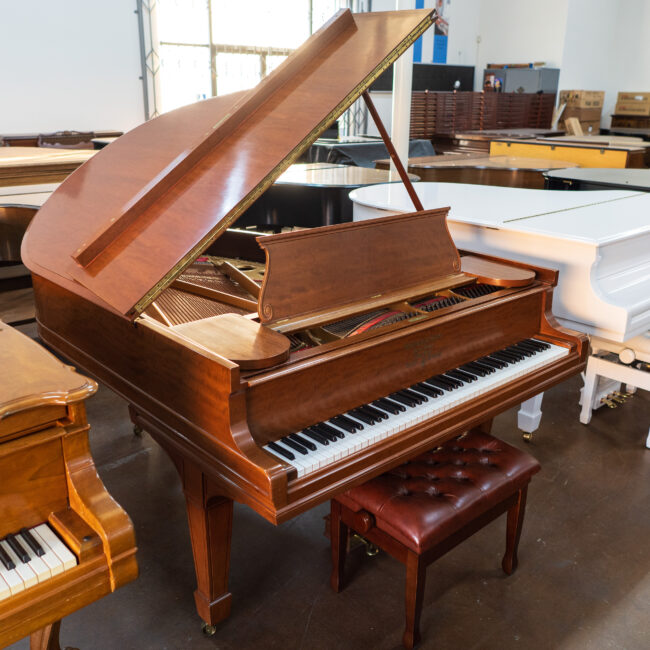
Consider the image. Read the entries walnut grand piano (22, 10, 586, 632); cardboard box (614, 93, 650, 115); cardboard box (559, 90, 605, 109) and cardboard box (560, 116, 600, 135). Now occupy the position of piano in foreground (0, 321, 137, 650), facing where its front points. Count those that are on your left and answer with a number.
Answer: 4

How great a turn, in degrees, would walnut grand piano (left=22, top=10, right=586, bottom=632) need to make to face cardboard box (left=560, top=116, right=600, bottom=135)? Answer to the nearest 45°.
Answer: approximately 90° to its left

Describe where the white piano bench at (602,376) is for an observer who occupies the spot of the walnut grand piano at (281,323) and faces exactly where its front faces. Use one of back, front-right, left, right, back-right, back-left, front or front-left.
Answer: left

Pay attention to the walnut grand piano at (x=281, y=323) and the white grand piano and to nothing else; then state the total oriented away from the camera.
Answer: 0

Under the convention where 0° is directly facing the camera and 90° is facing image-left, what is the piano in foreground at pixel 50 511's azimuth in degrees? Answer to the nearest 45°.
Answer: approximately 315°

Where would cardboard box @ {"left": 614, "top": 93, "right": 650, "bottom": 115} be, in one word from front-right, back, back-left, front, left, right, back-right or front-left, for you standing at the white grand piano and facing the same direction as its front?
back-left

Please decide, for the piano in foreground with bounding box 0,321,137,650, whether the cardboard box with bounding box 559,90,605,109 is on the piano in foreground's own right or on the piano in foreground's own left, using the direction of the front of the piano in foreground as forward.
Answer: on the piano in foreground's own left

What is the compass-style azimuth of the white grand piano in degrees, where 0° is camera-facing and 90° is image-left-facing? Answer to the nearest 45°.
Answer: approximately 315°

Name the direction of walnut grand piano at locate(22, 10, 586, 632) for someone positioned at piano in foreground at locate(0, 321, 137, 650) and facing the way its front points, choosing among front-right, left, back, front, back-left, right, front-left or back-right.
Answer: left

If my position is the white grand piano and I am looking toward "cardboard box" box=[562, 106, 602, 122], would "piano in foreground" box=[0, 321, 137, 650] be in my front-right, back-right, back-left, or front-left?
back-left

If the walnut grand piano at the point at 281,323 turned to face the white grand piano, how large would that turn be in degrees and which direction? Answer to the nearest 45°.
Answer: approximately 90° to its left

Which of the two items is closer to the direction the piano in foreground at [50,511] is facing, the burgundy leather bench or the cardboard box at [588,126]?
the burgundy leather bench

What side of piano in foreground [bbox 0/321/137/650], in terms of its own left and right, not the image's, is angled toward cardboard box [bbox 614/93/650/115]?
left

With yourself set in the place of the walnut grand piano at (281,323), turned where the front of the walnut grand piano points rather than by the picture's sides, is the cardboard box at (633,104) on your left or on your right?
on your left
